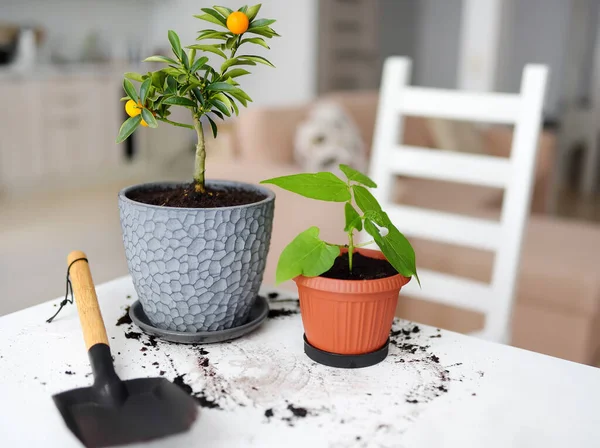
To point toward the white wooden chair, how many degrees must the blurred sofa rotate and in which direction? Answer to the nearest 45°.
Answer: approximately 45° to its left

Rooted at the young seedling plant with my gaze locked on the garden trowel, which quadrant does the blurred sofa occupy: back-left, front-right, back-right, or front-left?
back-right

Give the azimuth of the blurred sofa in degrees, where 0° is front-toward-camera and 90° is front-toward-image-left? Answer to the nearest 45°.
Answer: approximately 45°

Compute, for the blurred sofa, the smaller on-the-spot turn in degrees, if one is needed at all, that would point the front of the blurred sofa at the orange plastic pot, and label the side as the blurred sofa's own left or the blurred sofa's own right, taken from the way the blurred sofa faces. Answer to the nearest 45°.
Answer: approximately 45° to the blurred sofa's own left
